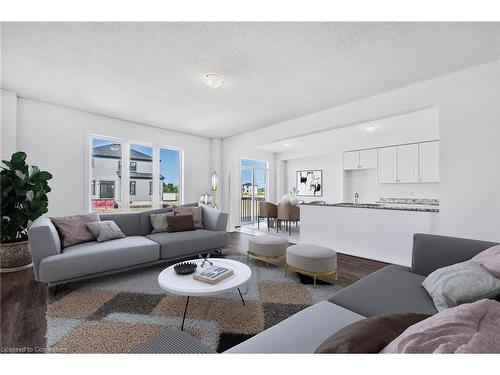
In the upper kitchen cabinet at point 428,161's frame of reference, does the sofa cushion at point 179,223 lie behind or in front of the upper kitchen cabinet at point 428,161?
in front

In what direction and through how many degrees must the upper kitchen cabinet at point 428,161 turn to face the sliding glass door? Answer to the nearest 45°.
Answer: approximately 45° to its right

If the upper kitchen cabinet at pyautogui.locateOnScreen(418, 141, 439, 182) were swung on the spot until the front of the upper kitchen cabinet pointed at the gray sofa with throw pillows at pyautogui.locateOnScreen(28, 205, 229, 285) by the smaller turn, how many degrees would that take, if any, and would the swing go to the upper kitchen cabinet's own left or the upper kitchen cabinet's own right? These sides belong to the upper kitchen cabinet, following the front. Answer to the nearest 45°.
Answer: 0° — it already faces it

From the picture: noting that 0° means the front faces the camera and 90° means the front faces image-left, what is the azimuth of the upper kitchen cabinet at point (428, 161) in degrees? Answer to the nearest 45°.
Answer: approximately 45°

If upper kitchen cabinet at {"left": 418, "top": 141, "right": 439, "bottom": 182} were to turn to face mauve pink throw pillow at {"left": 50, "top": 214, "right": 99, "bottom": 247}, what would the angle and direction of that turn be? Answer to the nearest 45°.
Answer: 0° — it already faces it

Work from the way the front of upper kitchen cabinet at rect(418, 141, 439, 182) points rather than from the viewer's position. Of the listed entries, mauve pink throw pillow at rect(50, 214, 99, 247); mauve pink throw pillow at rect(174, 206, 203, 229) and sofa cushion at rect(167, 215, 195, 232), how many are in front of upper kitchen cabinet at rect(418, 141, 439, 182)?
3

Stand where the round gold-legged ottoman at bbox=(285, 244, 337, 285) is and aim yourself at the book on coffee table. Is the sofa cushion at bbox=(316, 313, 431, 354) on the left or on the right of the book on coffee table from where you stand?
left

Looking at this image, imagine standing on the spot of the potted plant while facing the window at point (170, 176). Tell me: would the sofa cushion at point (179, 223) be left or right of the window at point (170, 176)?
right

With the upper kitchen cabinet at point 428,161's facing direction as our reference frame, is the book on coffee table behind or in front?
in front
